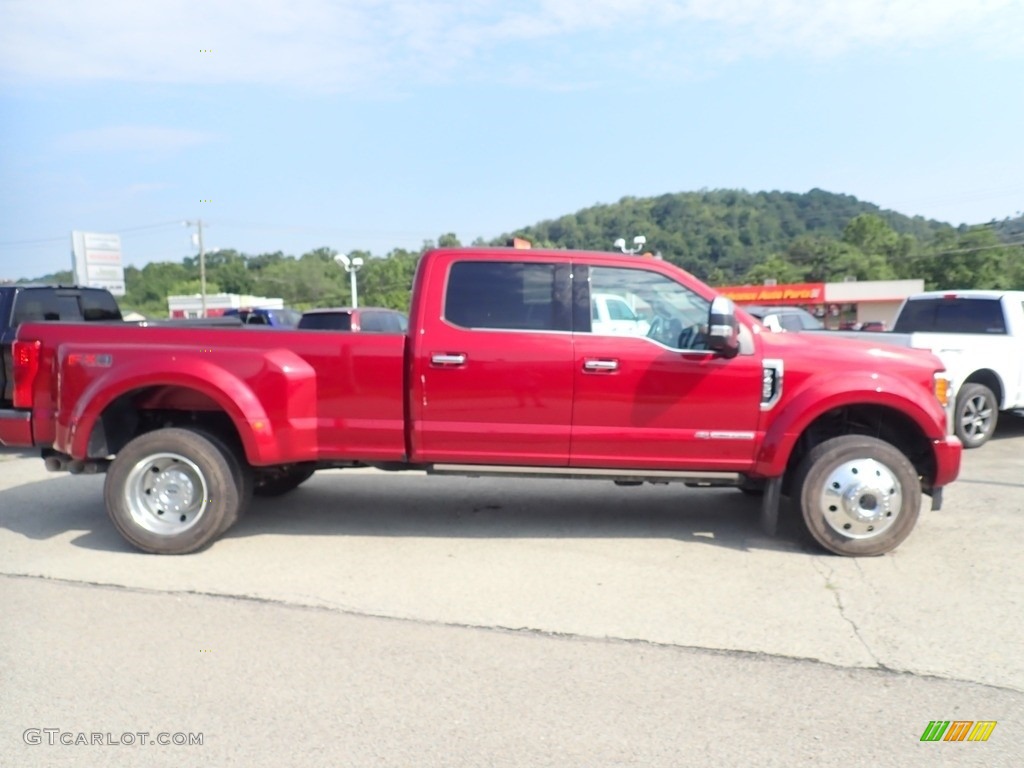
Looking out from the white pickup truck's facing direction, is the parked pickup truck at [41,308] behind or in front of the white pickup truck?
behind

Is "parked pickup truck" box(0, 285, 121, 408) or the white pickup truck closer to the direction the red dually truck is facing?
the white pickup truck

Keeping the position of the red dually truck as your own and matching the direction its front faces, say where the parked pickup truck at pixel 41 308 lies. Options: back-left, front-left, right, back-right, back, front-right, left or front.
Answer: back-left

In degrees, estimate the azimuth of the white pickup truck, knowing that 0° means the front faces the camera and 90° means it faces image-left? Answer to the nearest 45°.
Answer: approximately 225°

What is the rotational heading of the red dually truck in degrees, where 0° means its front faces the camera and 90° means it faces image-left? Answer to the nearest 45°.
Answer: approximately 270°
